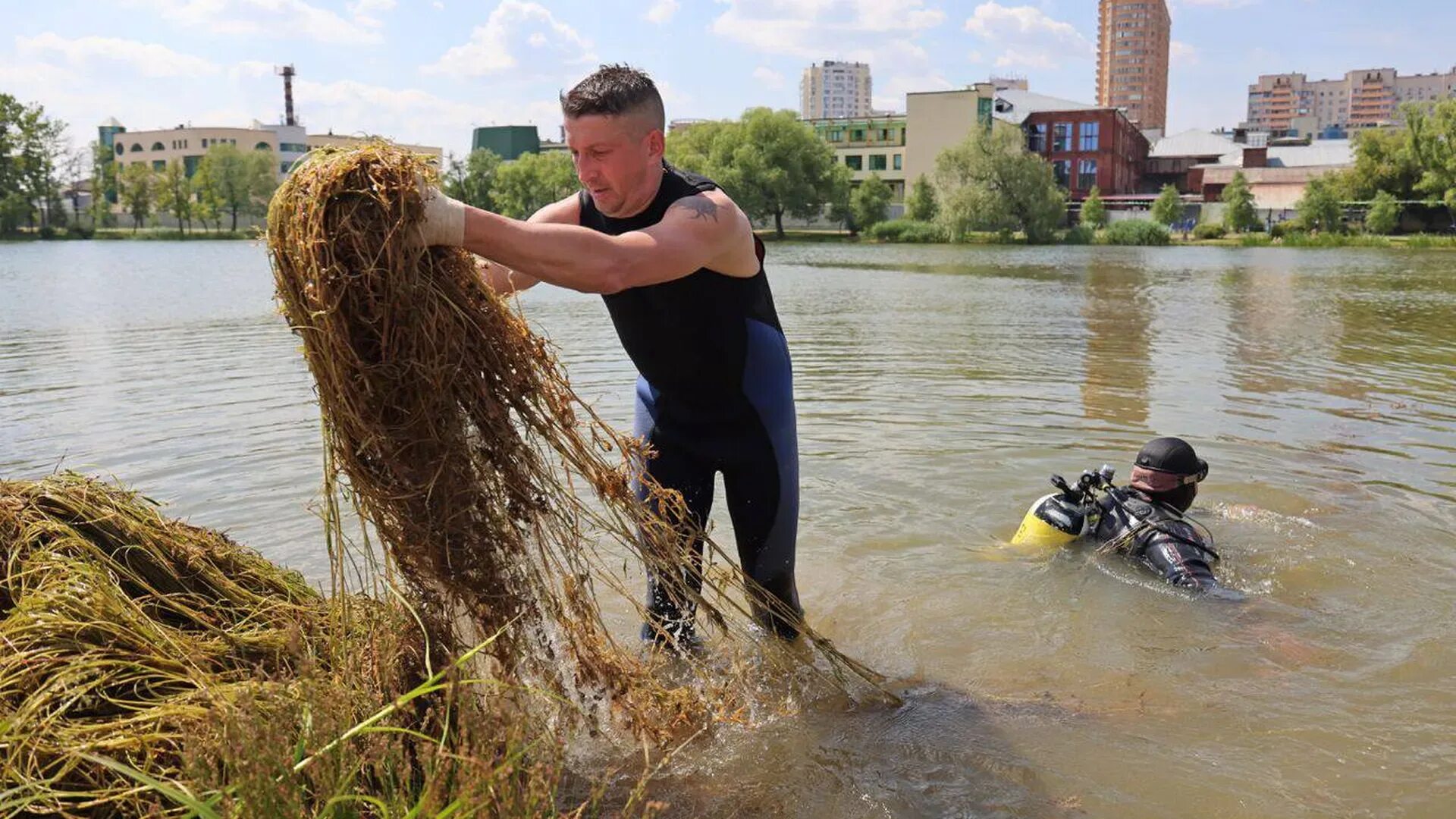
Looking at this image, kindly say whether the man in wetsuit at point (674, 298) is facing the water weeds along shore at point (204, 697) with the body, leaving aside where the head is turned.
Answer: yes

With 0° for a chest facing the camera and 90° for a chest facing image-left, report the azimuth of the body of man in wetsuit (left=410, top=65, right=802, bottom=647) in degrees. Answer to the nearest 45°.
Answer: approximately 45°

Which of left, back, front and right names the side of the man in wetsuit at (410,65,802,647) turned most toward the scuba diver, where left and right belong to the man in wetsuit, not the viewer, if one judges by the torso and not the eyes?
back

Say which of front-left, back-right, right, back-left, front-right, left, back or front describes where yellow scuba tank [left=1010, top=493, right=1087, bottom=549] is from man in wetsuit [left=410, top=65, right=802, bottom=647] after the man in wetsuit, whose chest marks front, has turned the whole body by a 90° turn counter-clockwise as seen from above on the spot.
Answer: left

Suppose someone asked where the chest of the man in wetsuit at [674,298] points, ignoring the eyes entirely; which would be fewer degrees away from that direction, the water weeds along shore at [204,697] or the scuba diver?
the water weeds along shore
